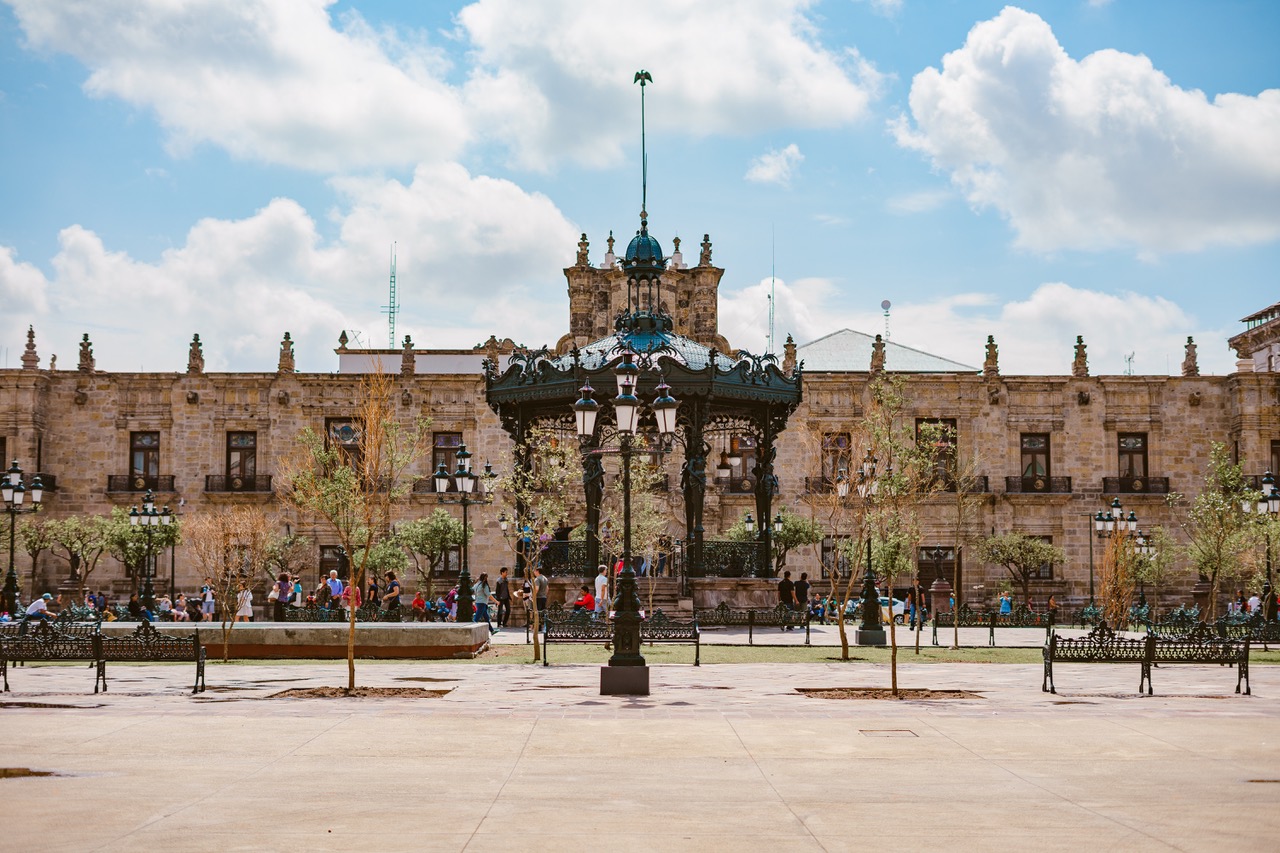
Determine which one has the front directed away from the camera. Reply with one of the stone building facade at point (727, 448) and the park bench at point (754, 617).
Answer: the park bench

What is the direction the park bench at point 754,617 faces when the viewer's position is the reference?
facing away from the viewer

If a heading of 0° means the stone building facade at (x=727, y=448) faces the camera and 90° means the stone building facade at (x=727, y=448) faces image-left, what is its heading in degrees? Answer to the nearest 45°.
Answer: approximately 0°

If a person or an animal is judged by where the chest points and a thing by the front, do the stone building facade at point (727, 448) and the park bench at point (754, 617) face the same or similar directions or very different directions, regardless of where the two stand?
very different directions

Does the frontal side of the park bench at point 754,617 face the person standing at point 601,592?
no

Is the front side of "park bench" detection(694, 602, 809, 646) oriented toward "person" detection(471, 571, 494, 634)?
no

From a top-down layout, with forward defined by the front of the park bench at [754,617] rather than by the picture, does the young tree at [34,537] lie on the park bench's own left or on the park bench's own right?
on the park bench's own left

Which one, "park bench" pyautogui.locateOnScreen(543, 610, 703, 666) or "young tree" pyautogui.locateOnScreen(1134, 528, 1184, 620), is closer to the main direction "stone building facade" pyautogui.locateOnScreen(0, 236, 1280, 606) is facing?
the park bench

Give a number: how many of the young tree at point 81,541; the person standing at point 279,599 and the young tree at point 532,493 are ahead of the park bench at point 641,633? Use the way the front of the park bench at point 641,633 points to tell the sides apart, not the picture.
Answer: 0
